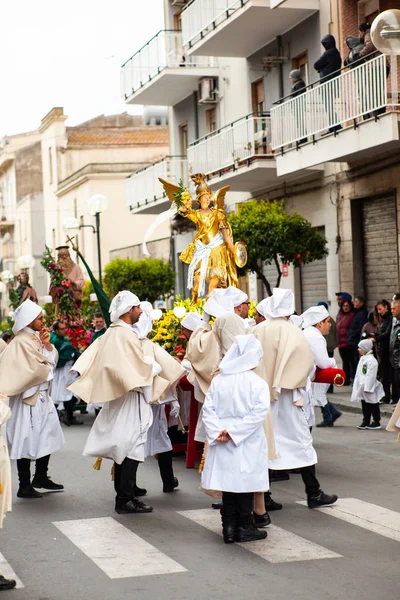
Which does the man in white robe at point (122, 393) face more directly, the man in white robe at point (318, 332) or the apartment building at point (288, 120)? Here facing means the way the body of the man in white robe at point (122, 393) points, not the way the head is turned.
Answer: the man in white robe

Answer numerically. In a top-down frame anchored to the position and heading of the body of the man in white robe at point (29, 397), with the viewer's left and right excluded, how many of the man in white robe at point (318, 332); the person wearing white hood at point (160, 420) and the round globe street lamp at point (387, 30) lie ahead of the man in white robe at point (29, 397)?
3

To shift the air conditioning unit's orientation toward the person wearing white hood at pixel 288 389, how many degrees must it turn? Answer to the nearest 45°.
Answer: approximately 45° to its left

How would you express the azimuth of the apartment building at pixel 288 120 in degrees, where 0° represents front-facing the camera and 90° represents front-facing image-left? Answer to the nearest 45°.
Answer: approximately 45°
